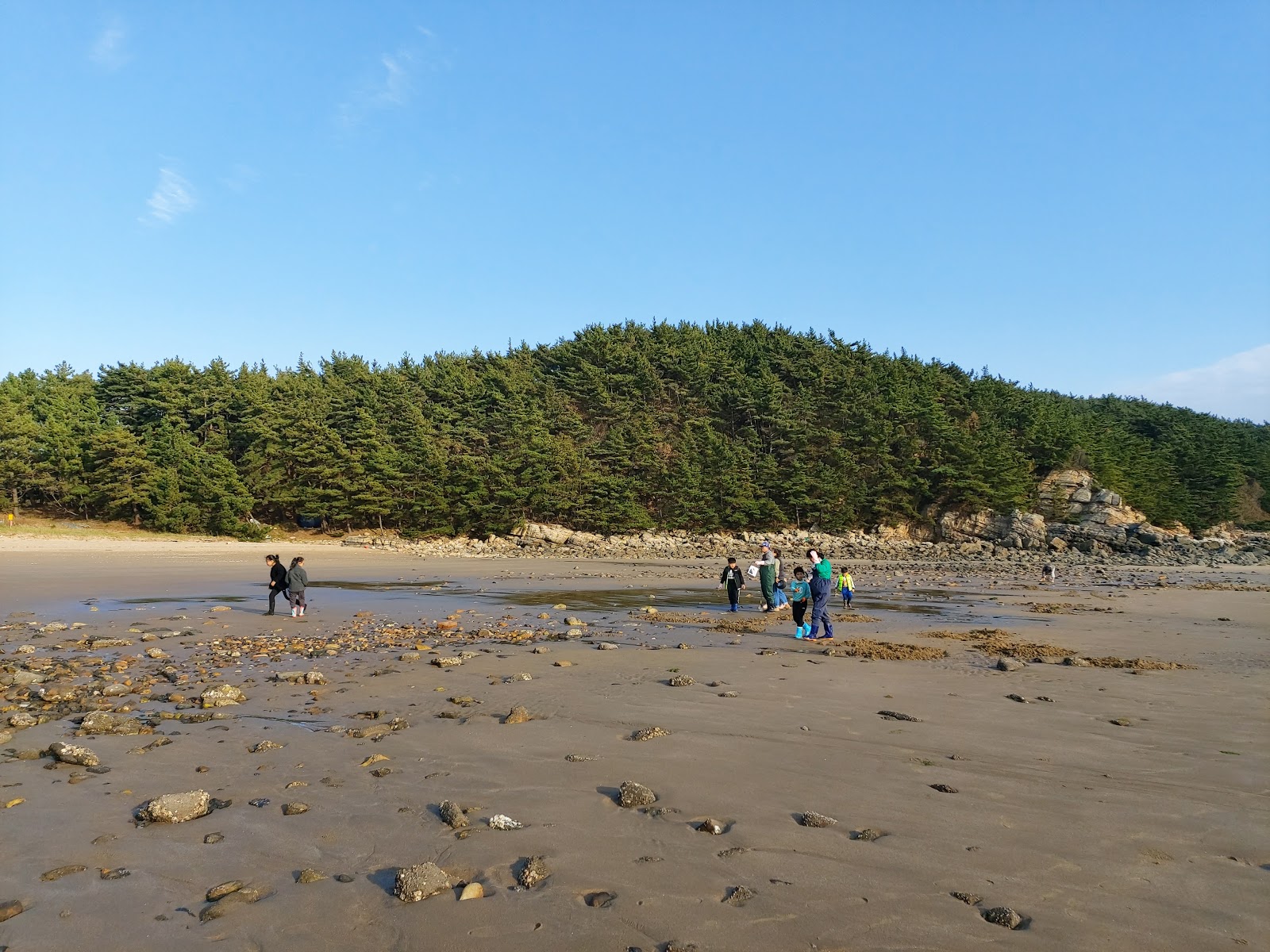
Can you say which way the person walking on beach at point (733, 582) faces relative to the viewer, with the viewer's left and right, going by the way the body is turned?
facing the viewer

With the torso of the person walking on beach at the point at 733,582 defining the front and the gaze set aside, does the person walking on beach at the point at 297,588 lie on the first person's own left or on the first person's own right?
on the first person's own right

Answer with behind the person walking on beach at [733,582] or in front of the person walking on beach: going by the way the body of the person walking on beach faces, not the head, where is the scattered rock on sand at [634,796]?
in front

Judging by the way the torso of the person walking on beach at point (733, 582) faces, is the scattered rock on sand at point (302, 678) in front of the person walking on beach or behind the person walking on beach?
in front

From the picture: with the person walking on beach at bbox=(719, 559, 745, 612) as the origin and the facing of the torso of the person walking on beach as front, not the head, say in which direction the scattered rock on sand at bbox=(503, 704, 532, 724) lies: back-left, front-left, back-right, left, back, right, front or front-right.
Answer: front

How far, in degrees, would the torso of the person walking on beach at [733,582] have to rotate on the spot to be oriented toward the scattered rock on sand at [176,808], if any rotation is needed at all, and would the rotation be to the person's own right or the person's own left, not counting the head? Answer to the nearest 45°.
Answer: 0° — they already face it
